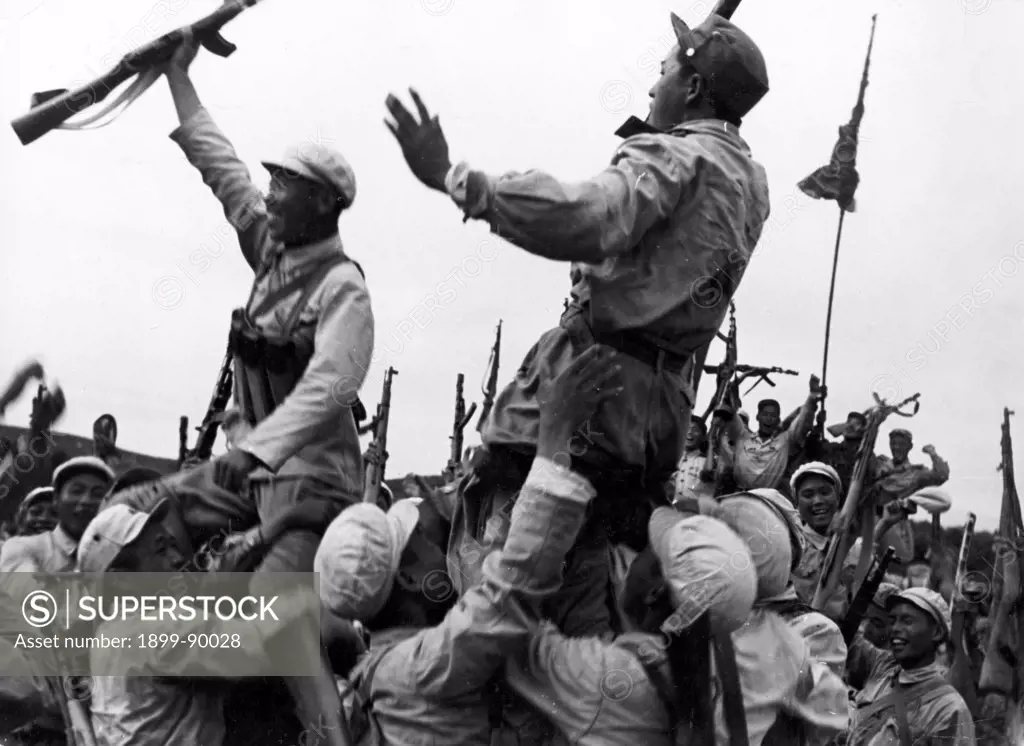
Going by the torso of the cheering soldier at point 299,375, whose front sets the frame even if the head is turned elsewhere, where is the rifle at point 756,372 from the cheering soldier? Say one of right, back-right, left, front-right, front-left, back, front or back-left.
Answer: back

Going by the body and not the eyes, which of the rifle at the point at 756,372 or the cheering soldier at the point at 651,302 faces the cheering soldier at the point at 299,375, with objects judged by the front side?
the cheering soldier at the point at 651,302

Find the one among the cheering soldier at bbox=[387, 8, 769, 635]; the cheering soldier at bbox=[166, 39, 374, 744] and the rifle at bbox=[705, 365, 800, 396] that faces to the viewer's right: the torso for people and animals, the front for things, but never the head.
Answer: the rifle

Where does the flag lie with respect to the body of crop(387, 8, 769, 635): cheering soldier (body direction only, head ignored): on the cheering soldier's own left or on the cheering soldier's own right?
on the cheering soldier's own right

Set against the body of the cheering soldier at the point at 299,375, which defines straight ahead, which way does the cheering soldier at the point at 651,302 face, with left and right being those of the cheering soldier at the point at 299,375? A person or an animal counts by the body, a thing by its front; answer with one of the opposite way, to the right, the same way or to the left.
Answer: to the right

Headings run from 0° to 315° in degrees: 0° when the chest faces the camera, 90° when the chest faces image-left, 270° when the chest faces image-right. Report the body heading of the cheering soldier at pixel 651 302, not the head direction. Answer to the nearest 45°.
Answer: approximately 135°

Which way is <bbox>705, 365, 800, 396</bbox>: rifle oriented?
to the viewer's right

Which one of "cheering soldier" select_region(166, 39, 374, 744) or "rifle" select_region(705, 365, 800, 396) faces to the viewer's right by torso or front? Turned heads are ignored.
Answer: the rifle
